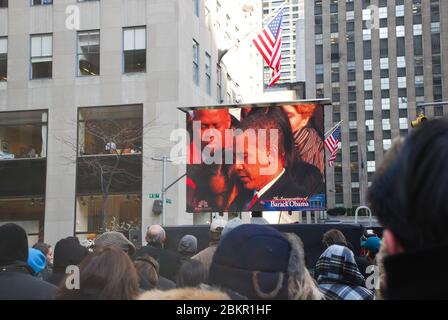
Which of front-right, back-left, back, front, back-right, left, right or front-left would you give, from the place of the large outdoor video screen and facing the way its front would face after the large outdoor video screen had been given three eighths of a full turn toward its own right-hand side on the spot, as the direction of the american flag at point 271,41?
front-right

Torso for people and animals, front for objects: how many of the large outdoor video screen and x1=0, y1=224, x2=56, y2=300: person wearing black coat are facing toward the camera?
1

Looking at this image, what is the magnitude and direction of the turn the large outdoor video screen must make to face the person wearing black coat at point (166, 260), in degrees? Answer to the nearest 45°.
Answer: approximately 45° to its right

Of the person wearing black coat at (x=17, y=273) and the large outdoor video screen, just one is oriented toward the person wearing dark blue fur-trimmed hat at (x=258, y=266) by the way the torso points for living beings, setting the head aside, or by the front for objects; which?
the large outdoor video screen

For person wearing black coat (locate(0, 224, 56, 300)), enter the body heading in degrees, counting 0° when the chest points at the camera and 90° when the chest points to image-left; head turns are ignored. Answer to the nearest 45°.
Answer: approximately 180°

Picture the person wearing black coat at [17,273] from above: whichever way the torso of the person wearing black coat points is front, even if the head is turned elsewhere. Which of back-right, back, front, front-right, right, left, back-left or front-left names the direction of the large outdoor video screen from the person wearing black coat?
front-right

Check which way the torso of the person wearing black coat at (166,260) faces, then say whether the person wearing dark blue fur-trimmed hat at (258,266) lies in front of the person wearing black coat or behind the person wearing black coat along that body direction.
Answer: behind

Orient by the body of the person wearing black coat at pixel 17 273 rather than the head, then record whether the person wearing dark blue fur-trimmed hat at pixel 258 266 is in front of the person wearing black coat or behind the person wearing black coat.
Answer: behind

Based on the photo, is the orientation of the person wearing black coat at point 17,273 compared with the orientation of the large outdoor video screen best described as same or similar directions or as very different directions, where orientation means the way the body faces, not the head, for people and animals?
very different directions

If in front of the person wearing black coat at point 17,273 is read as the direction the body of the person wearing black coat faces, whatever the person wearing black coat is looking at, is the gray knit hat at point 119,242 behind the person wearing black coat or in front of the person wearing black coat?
in front

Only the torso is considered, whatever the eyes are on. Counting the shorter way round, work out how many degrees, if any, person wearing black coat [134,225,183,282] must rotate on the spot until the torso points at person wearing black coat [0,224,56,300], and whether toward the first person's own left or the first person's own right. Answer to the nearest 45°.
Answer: approximately 180°

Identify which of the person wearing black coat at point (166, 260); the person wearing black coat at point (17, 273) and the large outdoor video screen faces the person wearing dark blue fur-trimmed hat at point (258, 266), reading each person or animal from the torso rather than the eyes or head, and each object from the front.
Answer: the large outdoor video screen

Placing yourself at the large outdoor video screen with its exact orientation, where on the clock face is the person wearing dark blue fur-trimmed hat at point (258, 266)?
The person wearing dark blue fur-trimmed hat is roughly at 12 o'clock from the large outdoor video screen.

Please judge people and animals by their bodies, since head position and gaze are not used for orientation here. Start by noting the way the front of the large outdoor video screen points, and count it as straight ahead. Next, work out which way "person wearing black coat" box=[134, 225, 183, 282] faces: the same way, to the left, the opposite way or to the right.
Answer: the opposite way

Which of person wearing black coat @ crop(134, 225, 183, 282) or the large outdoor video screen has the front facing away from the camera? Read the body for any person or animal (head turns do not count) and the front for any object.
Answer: the person wearing black coat

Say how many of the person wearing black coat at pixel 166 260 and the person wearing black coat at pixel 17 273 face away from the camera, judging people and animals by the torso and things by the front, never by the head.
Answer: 2

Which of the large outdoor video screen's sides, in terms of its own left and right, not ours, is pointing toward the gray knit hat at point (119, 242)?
front
